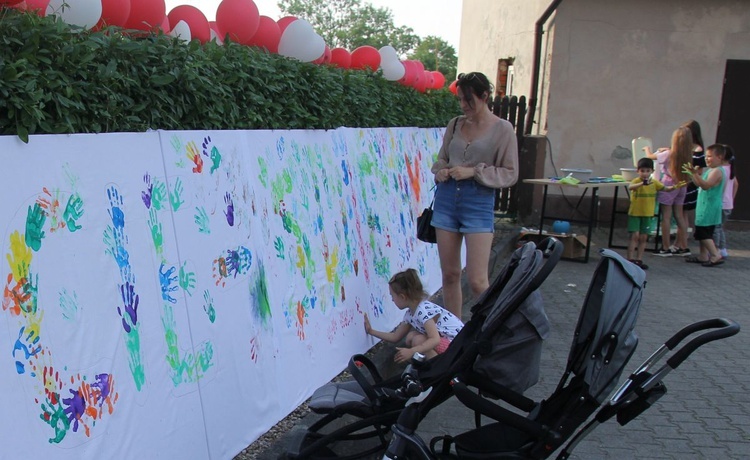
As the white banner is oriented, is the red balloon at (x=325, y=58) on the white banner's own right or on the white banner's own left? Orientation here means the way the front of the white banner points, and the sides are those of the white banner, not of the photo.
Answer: on the white banner's own left

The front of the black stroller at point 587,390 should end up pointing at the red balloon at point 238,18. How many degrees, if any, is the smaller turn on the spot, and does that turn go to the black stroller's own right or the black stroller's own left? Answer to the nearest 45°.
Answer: approximately 45° to the black stroller's own right

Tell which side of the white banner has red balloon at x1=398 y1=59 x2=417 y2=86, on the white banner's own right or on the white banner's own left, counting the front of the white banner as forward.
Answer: on the white banner's own left

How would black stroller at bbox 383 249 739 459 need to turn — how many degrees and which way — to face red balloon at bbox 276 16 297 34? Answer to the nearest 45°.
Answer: approximately 45° to its right

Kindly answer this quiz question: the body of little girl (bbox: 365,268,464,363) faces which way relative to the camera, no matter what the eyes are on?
to the viewer's left

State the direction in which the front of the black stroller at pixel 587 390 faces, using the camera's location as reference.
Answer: facing to the left of the viewer

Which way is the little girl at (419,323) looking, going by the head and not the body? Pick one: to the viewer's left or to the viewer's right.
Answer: to the viewer's left

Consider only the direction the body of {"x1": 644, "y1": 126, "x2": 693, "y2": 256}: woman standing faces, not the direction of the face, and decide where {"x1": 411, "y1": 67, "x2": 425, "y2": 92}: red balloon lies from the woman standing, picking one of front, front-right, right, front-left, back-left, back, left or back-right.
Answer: left
